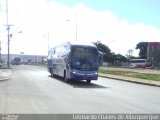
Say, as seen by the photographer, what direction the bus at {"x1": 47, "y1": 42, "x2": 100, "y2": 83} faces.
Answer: facing the viewer and to the right of the viewer
